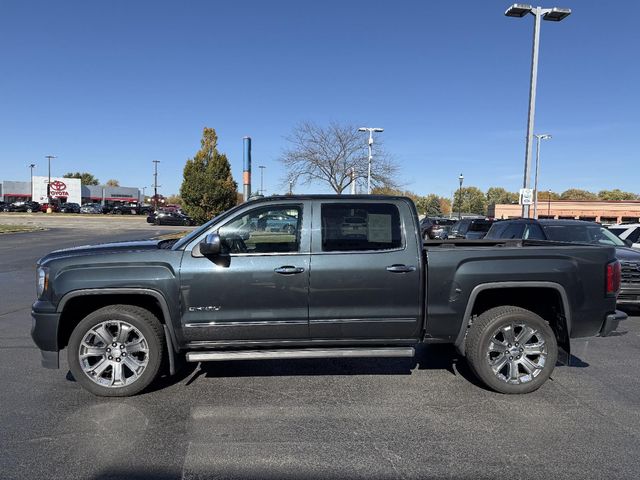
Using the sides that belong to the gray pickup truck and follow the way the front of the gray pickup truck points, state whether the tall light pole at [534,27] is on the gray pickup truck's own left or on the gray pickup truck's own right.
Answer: on the gray pickup truck's own right

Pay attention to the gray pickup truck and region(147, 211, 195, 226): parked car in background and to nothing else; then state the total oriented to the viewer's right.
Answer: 1

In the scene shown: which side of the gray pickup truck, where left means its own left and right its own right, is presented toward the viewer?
left

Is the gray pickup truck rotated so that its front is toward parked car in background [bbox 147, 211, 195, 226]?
no

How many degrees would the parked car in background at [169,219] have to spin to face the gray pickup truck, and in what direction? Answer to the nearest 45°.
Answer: approximately 90° to its right

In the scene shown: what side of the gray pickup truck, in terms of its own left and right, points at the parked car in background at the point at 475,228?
right

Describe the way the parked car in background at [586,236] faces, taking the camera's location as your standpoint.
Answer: facing the viewer and to the right of the viewer

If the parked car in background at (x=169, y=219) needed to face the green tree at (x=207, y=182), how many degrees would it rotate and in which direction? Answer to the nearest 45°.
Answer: approximately 90° to its right

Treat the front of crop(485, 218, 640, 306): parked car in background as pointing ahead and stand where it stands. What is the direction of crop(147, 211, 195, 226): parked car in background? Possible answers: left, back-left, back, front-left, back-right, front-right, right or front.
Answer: back

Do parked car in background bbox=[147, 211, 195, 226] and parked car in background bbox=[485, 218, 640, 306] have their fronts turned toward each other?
no
